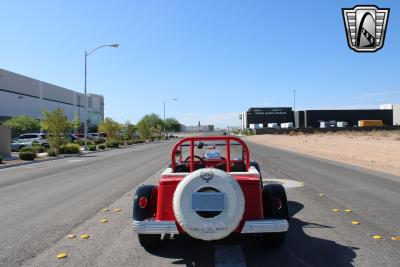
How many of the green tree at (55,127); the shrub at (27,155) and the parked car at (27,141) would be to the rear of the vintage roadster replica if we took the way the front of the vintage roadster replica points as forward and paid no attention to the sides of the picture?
0

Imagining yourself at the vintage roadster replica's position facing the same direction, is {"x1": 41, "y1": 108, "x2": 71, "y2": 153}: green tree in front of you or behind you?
in front

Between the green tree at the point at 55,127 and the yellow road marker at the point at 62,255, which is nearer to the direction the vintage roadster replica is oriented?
the green tree

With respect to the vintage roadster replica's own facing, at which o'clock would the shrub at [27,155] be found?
The shrub is roughly at 11 o'clock from the vintage roadster replica.

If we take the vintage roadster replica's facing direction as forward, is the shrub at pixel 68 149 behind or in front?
in front

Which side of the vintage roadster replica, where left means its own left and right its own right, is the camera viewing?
back

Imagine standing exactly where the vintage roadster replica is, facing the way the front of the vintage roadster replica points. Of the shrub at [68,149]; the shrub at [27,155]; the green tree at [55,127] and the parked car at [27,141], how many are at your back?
0

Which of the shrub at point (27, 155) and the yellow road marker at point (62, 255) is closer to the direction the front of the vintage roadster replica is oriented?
the shrub

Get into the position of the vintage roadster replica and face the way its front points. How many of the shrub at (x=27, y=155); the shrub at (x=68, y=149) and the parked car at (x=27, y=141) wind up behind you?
0

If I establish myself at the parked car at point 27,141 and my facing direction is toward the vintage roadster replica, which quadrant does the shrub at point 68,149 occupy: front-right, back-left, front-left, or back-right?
front-left

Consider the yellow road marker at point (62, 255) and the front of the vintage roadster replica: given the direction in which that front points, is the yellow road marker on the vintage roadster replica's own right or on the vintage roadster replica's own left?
on the vintage roadster replica's own left

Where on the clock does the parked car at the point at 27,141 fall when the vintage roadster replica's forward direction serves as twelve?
The parked car is roughly at 11 o'clock from the vintage roadster replica.
